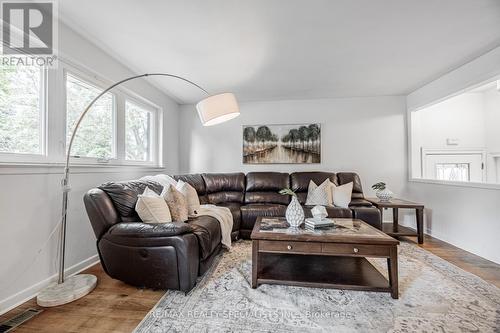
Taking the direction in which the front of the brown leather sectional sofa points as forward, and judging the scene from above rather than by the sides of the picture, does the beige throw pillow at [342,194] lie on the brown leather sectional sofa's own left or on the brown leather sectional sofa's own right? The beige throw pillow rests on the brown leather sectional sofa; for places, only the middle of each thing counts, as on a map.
on the brown leather sectional sofa's own left

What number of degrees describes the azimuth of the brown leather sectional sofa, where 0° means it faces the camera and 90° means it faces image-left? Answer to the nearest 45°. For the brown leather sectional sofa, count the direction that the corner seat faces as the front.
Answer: approximately 315°

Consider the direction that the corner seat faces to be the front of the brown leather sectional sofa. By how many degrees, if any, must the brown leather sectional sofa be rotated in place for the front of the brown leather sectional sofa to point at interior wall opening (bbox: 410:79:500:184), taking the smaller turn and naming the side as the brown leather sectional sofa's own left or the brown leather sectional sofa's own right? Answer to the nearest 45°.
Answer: approximately 45° to the brown leather sectional sofa's own left

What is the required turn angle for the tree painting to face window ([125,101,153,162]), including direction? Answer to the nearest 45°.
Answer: approximately 45° to its right

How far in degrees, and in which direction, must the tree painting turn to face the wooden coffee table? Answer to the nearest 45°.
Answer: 0° — it already faces it

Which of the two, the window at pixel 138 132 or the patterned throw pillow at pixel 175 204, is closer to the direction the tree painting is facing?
the patterned throw pillow

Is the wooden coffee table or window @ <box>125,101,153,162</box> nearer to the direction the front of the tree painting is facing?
the wooden coffee table
